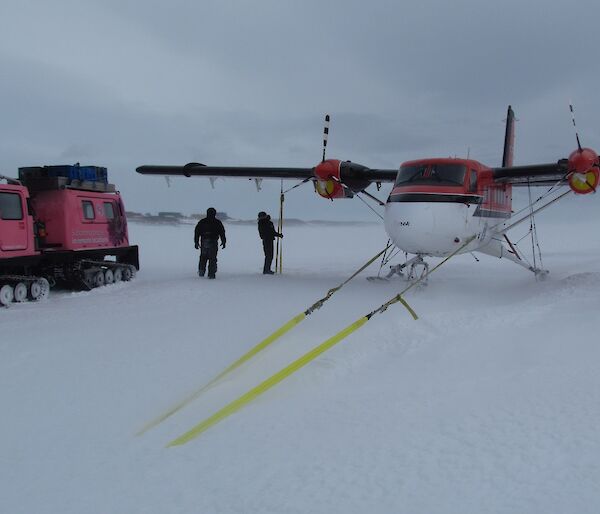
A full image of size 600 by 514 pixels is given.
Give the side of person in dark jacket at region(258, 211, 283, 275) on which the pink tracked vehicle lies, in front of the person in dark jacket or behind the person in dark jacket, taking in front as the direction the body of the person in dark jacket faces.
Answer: behind

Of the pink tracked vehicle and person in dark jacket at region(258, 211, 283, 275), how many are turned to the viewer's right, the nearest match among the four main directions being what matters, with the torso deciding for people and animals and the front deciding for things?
1

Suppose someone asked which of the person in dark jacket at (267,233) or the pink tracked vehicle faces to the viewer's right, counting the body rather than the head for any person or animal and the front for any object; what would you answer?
the person in dark jacket

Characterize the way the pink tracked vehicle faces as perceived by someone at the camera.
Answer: facing the viewer and to the left of the viewer

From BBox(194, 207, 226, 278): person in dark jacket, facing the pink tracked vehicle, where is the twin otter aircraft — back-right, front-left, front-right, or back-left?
back-left

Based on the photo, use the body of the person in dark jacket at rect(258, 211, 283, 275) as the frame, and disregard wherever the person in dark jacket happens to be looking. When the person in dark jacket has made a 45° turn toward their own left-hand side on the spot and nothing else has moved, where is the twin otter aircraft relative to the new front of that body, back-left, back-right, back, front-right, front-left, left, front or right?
right

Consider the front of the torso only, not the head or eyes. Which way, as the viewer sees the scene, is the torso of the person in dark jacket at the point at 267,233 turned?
to the viewer's right
